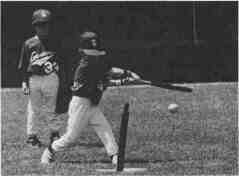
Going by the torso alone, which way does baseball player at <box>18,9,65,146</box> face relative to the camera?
toward the camera

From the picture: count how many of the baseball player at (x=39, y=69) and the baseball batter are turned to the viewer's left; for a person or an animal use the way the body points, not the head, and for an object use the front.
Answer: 0

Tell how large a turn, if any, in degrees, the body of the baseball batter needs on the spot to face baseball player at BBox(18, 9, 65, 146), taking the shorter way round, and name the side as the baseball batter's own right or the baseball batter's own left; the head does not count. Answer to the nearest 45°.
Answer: approximately 180°

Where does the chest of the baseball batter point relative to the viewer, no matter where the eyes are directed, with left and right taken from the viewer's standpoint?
facing the viewer and to the right of the viewer
